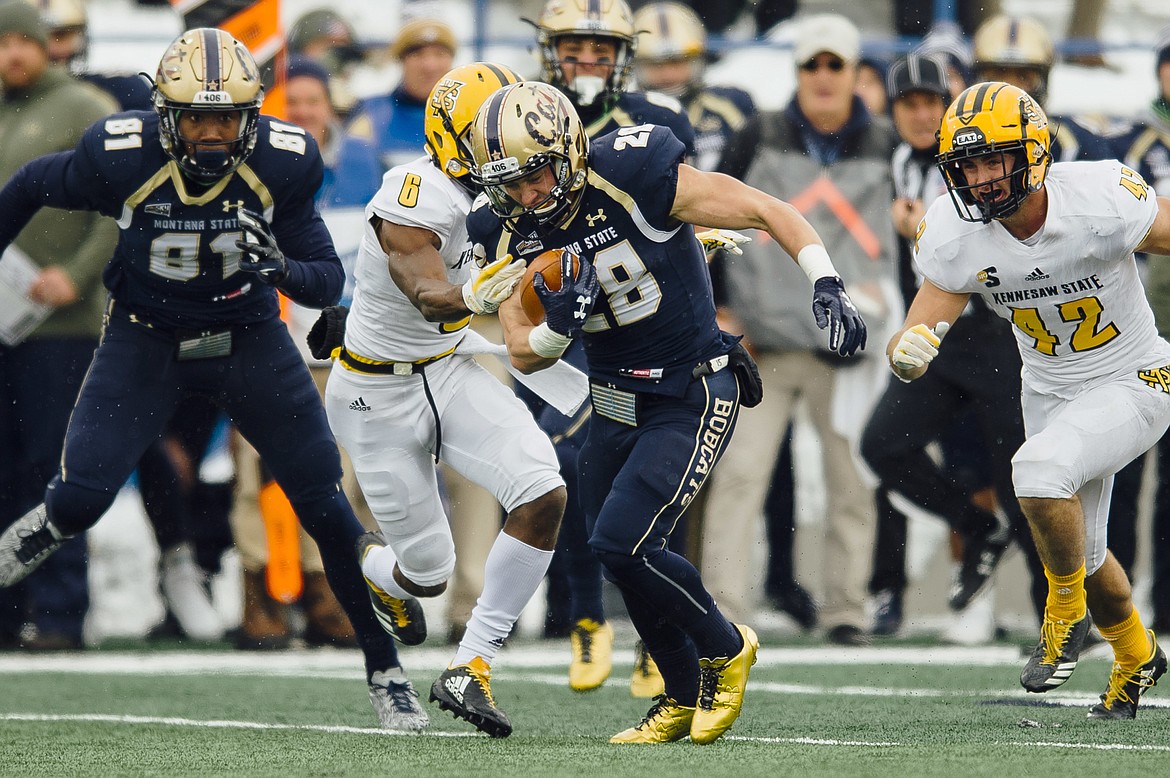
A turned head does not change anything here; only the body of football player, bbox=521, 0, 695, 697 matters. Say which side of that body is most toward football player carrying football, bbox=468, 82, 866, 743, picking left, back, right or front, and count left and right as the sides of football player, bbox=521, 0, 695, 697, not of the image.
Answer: front

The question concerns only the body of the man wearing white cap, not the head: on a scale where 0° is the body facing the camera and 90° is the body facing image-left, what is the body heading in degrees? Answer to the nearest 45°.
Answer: approximately 0°

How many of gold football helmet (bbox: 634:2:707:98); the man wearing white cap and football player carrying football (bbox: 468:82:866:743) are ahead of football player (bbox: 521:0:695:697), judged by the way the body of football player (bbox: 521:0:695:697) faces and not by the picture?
1

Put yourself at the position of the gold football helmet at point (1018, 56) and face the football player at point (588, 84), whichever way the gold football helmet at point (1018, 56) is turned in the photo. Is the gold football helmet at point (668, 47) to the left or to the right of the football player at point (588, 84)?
right

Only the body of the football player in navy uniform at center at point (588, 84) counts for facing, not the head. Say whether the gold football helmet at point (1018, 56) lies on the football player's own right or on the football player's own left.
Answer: on the football player's own left

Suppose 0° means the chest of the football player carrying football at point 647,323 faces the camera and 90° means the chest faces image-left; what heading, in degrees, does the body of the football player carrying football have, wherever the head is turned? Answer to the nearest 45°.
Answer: approximately 45°

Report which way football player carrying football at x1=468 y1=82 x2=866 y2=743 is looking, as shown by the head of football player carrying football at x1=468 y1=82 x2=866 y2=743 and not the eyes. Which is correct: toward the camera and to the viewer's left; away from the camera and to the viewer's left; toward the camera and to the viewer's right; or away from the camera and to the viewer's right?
toward the camera and to the viewer's left

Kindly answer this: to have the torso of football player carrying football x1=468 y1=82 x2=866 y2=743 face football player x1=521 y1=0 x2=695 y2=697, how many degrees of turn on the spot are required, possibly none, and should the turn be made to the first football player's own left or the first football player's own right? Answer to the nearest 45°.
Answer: approximately 135° to the first football player's own right

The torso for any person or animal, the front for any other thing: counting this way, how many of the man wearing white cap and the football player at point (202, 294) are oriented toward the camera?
2
